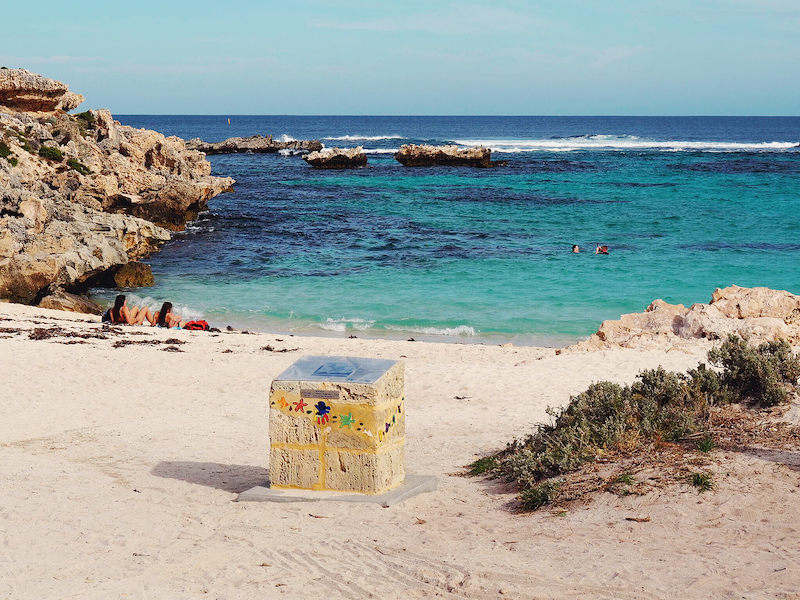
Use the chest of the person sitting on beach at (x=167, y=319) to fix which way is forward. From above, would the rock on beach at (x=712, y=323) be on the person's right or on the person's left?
on the person's right

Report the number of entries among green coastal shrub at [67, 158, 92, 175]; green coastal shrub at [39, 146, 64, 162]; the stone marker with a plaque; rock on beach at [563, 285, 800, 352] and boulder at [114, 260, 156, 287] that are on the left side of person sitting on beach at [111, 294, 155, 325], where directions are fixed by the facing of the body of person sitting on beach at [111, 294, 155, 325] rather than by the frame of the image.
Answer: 3

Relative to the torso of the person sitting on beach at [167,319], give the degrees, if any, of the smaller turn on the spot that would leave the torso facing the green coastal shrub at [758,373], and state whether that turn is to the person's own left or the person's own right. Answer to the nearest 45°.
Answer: approximately 90° to the person's own right

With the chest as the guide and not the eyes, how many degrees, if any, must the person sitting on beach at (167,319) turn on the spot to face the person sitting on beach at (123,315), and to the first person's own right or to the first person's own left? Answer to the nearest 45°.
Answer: approximately 135° to the first person's own left

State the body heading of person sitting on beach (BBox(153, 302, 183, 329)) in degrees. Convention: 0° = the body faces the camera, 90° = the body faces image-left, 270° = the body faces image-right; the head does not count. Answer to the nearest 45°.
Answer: approximately 225°

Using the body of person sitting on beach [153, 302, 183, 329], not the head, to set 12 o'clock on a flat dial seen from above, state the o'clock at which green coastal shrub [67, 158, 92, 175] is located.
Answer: The green coastal shrub is roughly at 10 o'clock from the person sitting on beach.

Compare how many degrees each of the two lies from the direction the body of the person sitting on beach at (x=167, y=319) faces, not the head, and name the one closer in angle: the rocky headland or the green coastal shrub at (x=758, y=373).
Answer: the rocky headland

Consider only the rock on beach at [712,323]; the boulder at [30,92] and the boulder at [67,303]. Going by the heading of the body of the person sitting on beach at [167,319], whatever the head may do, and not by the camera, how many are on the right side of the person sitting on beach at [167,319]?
1

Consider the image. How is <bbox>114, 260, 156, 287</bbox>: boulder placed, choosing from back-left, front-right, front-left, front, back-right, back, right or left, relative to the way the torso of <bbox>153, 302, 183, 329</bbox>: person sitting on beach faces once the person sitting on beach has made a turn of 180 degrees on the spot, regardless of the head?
back-right

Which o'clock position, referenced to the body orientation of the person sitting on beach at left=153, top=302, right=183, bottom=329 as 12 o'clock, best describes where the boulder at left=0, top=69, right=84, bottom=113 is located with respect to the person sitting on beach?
The boulder is roughly at 10 o'clock from the person sitting on beach.

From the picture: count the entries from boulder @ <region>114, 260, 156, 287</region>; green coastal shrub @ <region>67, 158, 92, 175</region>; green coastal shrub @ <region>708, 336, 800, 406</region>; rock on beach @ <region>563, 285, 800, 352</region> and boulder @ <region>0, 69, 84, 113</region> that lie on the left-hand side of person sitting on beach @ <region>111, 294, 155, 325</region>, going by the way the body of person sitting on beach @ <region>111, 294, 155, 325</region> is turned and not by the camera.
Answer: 3

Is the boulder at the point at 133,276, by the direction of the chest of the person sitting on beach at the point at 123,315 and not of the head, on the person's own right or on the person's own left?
on the person's own left

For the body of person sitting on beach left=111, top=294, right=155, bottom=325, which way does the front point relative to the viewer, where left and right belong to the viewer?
facing to the right of the viewer

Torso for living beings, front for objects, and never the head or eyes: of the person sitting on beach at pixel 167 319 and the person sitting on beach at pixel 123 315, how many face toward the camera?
0

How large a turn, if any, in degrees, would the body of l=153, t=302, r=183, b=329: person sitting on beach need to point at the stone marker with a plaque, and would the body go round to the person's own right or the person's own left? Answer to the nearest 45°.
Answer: approximately 135° to the person's own right
